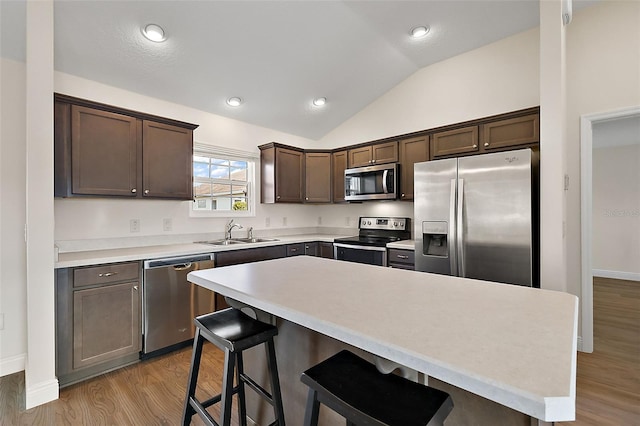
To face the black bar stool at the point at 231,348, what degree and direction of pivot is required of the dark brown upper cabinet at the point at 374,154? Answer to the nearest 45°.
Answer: approximately 45° to its left

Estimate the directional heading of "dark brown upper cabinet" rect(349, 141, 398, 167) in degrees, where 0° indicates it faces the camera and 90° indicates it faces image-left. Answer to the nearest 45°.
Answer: approximately 45°

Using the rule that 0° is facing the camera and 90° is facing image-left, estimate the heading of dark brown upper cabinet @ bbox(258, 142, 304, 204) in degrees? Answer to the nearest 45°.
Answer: approximately 315°

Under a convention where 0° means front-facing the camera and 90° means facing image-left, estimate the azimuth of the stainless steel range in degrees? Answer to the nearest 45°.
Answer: approximately 45°

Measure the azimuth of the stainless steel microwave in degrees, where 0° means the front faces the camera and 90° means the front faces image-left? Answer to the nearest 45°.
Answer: approximately 45°

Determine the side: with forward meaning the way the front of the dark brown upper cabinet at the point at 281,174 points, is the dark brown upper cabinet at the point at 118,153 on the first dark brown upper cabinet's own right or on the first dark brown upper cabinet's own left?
on the first dark brown upper cabinet's own right
